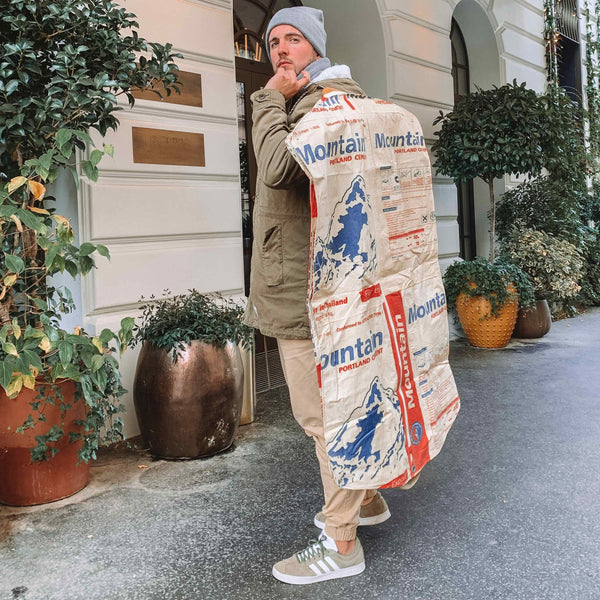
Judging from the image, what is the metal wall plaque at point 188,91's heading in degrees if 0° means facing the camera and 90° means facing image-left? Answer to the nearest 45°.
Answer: approximately 0°

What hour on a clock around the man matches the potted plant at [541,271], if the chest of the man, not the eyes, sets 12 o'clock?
The potted plant is roughly at 4 o'clock from the man.

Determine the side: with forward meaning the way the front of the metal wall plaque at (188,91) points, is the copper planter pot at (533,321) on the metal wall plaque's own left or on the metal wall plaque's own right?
on the metal wall plaque's own left

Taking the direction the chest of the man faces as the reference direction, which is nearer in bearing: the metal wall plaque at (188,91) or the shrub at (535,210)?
the metal wall plaque

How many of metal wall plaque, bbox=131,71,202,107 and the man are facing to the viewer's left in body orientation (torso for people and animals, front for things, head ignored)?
1

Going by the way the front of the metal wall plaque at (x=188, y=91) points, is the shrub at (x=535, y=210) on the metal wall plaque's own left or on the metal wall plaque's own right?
on the metal wall plaque's own left

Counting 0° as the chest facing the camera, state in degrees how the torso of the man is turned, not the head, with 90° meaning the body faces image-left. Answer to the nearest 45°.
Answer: approximately 90°
